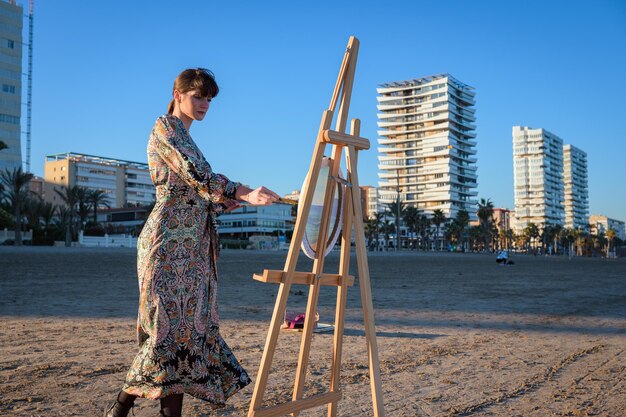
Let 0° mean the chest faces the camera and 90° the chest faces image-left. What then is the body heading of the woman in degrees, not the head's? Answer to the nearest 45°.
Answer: approximately 270°

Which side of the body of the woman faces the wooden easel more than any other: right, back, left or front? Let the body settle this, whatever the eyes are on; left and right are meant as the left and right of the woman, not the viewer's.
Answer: front
